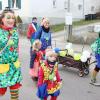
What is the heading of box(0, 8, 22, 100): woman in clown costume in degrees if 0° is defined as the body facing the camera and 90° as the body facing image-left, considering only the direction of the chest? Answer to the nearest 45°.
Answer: approximately 315°

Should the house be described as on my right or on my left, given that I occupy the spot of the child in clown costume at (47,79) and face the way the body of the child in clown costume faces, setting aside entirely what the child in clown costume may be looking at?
on my left

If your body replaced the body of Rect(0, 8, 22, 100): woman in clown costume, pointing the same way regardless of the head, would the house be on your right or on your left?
on your left

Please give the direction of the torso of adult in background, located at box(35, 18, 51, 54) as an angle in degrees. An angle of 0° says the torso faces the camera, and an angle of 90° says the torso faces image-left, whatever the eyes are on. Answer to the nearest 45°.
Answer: approximately 315°

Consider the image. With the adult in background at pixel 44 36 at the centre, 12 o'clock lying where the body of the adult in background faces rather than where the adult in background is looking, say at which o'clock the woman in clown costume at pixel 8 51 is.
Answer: The woman in clown costume is roughly at 2 o'clock from the adult in background.

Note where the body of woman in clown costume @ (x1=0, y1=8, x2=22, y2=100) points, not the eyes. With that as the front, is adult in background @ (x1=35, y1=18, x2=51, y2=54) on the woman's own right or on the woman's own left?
on the woman's own left

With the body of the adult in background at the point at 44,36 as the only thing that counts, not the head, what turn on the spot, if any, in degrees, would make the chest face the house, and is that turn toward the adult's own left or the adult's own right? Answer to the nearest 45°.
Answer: approximately 135° to the adult's own left

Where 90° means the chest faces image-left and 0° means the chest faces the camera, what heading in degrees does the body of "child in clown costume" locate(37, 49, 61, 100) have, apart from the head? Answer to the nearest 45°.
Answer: approximately 315°
